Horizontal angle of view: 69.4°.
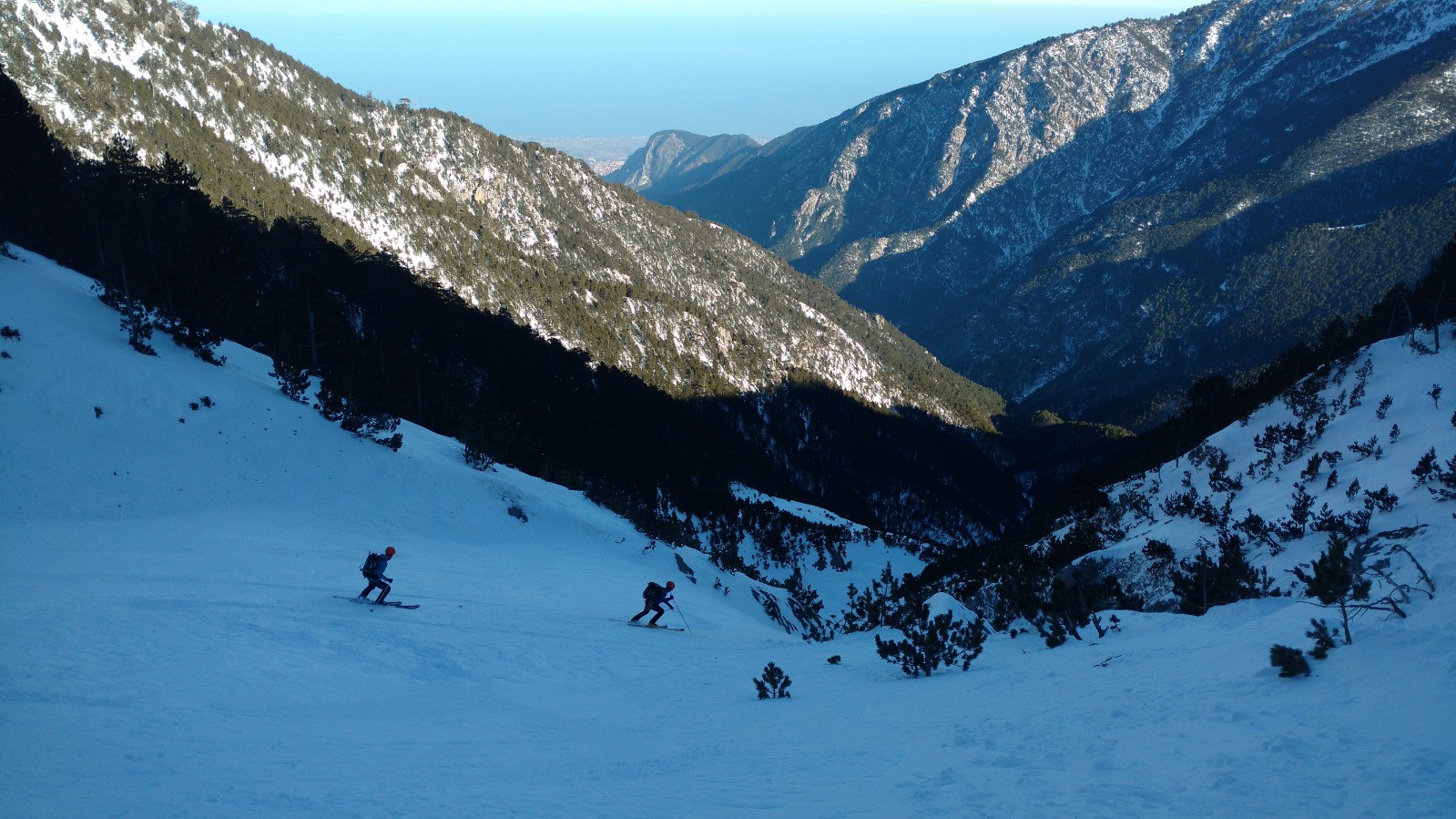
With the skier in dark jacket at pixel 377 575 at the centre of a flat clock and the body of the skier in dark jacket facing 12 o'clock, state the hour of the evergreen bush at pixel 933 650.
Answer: The evergreen bush is roughly at 1 o'clock from the skier in dark jacket.

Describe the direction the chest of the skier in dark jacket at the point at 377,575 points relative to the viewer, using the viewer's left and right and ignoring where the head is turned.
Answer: facing to the right of the viewer

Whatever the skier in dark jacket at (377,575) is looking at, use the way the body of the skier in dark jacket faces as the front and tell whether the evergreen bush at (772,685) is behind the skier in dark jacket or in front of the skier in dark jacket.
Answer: in front

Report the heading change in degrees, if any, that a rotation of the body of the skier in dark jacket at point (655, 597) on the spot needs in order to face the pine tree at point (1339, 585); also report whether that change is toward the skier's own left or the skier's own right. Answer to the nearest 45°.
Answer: approximately 45° to the skier's own right

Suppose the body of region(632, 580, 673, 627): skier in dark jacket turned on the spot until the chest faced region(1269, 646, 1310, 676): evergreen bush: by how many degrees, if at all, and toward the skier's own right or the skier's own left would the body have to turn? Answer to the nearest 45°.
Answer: approximately 45° to the skier's own right

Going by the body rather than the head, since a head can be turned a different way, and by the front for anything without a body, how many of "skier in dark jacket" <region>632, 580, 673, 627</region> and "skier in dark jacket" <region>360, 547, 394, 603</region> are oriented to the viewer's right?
2

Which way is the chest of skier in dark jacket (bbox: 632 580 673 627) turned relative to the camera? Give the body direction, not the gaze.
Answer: to the viewer's right
